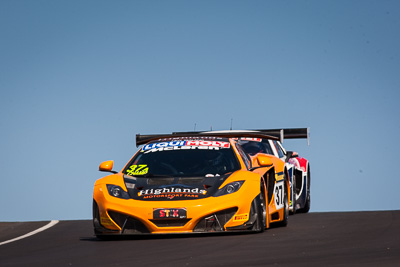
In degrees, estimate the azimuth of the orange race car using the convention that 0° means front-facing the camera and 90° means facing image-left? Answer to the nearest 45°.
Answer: approximately 0°
